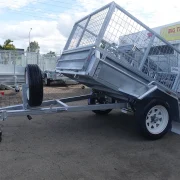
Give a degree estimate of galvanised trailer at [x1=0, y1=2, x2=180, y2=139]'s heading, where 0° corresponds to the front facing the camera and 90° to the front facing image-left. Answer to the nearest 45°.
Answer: approximately 45°
